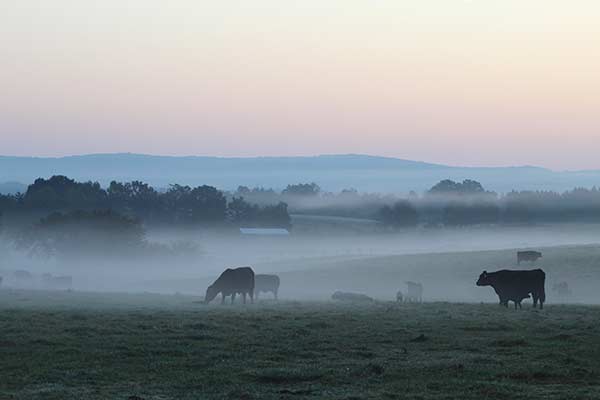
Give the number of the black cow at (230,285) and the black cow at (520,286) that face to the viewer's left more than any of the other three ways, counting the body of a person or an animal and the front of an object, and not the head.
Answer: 2

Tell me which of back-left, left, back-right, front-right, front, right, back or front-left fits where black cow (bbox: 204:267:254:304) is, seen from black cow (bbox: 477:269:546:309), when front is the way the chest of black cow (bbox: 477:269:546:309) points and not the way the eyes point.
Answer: front

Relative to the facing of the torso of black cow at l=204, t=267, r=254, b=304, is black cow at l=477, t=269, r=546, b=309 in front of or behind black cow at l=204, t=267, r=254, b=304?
behind

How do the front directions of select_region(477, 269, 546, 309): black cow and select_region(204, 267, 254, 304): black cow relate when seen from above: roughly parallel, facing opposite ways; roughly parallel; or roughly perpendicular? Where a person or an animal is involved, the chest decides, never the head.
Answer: roughly parallel

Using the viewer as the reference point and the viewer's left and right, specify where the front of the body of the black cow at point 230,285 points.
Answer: facing to the left of the viewer

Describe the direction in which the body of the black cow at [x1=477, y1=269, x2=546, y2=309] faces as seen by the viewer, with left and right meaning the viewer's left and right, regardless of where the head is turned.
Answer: facing to the left of the viewer
